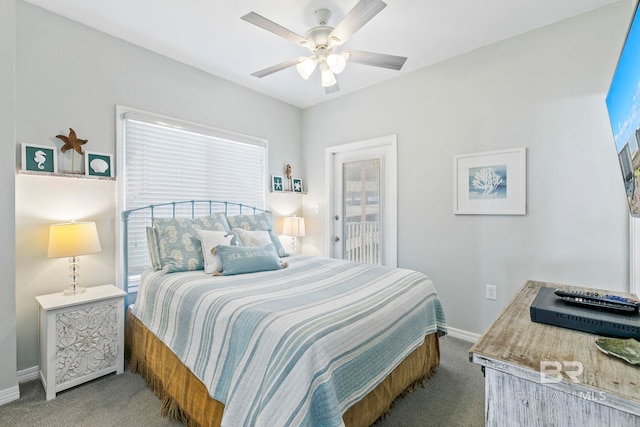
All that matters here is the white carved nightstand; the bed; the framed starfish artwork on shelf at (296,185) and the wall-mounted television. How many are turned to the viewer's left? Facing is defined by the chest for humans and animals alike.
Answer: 1

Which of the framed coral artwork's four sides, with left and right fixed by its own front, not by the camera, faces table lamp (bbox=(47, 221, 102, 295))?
front

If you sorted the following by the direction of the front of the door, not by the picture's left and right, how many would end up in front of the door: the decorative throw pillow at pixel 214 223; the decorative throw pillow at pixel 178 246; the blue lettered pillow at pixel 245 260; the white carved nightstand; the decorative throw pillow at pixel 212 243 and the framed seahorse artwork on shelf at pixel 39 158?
6

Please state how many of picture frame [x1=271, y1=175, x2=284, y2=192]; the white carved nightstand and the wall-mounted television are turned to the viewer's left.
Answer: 1

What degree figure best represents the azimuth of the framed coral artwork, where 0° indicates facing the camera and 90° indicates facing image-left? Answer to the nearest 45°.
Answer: approximately 45°

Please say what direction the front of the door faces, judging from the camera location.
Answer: facing the viewer and to the left of the viewer

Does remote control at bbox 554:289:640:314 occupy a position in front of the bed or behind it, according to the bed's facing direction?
in front

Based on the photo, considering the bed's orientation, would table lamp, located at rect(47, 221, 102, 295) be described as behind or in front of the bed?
behind

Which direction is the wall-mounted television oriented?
to the viewer's left

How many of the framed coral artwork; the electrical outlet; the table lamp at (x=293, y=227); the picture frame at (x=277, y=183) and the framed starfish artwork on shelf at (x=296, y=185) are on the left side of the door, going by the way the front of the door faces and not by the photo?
2

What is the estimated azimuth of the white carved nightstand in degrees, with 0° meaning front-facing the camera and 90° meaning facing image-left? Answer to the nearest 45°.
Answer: approximately 315°

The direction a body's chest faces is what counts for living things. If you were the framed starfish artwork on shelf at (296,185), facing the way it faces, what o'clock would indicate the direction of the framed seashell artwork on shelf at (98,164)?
the framed seashell artwork on shelf at (98,164) is roughly at 3 o'clock from the framed starfish artwork on shelf at (296,185).

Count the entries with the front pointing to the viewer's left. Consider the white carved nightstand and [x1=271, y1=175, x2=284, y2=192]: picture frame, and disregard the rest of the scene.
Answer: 0
